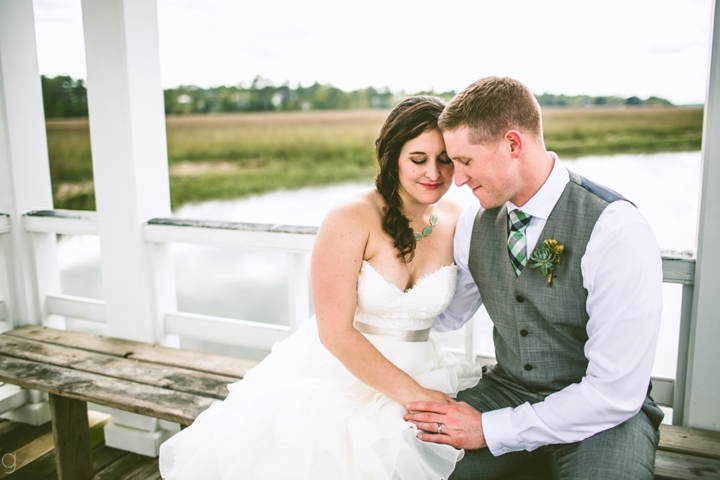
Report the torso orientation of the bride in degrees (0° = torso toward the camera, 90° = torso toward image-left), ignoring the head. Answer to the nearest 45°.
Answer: approximately 315°

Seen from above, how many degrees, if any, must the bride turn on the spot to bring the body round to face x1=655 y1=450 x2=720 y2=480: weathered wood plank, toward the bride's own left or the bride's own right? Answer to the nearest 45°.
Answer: approximately 45° to the bride's own left

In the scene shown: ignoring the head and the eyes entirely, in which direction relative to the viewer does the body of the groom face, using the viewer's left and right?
facing the viewer and to the left of the viewer

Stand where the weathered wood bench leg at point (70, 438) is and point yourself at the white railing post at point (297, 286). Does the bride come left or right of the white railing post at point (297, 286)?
right

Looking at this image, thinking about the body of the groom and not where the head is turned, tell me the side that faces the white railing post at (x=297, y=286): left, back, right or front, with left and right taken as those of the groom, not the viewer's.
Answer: right

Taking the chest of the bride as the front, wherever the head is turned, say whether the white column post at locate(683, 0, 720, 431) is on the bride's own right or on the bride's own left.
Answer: on the bride's own left

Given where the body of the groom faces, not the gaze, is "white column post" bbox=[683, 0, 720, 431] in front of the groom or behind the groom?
behind

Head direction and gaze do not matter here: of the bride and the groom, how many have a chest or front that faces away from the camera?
0

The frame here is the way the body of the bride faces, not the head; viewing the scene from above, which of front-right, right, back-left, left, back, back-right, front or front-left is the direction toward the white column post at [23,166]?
back
